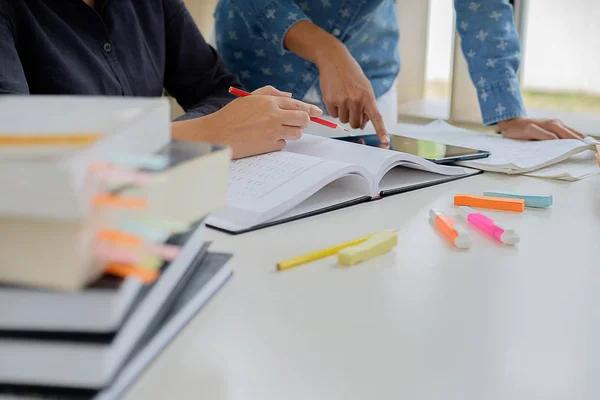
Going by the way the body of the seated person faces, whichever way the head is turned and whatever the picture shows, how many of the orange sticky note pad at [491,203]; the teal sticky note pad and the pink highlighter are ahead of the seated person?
3

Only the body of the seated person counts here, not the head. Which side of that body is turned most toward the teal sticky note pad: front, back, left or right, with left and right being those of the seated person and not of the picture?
front

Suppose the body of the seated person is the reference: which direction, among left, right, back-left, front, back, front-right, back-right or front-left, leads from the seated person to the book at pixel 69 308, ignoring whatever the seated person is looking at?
front-right

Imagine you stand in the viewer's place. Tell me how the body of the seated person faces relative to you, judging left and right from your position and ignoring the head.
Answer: facing the viewer and to the right of the viewer

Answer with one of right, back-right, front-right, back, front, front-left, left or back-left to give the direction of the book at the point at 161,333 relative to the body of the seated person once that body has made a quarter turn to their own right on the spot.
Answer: front-left

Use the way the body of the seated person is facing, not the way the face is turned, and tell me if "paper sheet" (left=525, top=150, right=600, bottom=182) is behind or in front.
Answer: in front

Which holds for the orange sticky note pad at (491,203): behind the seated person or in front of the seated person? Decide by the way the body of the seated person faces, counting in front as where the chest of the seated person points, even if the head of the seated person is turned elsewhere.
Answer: in front
